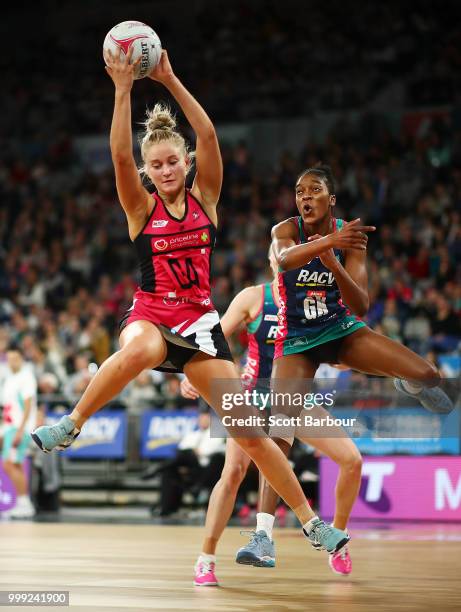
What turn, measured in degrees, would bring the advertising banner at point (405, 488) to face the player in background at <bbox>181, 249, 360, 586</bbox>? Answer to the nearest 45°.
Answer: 0° — it already faces them

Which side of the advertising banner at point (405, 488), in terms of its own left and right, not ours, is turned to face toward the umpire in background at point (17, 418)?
right

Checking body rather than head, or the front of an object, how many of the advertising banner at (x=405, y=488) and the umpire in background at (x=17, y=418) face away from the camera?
0

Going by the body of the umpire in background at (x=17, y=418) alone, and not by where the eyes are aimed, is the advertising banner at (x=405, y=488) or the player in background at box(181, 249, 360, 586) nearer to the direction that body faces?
the player in background

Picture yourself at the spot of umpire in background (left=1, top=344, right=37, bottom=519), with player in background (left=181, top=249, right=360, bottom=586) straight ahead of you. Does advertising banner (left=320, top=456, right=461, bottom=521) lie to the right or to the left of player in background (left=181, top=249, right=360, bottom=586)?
left

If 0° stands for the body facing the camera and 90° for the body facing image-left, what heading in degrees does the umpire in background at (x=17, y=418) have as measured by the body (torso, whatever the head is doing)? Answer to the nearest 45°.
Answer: approximately 45°

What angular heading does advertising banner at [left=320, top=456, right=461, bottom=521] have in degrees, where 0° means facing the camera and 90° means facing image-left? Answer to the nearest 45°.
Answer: approximately 0°

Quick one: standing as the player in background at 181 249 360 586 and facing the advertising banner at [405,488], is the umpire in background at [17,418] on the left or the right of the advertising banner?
left

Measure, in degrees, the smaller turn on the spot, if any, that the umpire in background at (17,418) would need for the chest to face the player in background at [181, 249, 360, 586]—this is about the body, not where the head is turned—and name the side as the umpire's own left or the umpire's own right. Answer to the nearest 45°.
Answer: approximately 45° to the umpire's own left

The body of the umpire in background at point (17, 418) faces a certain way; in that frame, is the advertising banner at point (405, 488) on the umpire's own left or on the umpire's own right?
on the umpire's own left
